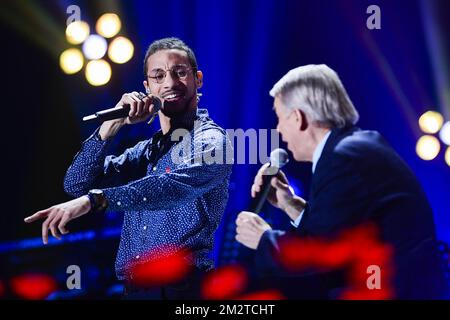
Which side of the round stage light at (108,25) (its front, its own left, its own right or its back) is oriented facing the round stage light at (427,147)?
left

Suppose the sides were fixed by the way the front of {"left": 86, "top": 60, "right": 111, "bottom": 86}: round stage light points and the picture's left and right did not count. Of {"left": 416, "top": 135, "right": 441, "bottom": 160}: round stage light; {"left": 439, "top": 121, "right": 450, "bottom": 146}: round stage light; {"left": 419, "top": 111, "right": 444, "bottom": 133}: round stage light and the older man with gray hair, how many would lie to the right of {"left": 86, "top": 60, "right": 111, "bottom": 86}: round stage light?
0

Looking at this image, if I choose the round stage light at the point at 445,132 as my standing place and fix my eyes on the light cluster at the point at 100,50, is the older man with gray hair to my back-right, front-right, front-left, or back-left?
front-left

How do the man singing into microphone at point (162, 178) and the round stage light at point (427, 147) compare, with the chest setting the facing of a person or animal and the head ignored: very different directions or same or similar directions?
same or similar directions

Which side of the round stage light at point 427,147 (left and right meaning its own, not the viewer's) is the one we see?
front

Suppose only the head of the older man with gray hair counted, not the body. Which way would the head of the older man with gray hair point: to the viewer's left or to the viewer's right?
to the viewer's left

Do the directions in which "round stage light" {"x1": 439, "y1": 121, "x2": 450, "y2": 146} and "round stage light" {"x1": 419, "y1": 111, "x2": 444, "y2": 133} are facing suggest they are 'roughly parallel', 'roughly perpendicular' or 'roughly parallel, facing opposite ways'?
roughly parallel

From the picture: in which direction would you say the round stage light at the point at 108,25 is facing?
toward the camera

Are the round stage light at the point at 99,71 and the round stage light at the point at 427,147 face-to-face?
no

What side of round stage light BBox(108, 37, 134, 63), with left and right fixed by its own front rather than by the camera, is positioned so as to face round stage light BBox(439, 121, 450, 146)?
left

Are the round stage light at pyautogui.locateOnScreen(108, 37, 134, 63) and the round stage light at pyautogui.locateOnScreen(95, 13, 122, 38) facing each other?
no

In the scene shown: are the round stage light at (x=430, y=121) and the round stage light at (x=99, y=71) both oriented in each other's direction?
no

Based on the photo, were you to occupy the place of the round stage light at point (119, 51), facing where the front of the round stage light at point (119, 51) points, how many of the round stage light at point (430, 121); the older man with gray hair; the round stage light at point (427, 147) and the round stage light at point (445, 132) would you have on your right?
0

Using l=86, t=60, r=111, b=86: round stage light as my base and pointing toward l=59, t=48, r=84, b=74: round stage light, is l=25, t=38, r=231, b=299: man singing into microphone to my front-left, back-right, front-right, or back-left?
back-left

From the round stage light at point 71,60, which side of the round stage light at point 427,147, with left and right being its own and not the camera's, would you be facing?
right

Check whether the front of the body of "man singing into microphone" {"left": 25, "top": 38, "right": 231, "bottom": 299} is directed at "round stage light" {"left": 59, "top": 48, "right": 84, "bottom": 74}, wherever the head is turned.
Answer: no

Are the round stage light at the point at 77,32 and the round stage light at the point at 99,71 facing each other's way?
no

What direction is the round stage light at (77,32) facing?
toward the camera

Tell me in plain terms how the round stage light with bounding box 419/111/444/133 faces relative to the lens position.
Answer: facing the viewer

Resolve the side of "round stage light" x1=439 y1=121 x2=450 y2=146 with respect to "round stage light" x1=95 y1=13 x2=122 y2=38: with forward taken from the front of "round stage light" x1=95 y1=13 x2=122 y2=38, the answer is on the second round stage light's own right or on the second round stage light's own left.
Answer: on the second round stage light's own left
